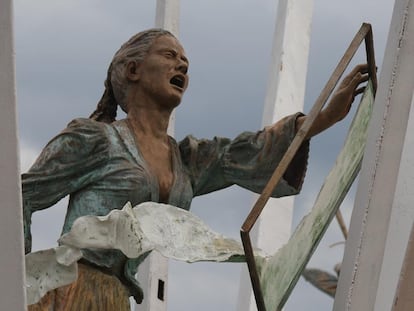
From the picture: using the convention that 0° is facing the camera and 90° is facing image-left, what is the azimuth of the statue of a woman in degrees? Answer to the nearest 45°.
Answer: approximately 315°

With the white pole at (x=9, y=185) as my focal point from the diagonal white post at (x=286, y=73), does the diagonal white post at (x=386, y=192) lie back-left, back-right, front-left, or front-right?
front-left

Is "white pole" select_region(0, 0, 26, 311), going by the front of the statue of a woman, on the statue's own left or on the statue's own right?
on the statue's own right
